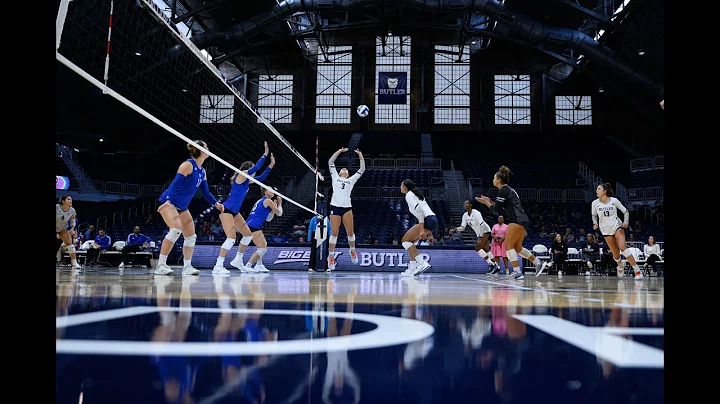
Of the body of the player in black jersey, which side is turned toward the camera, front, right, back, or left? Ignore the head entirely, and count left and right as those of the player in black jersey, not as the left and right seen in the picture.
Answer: left

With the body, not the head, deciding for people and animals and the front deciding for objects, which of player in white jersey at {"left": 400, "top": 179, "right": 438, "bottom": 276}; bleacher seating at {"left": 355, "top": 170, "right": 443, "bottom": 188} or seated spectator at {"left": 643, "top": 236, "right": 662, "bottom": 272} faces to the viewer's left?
the player in white jersey

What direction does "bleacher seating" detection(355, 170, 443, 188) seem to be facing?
toward the camera

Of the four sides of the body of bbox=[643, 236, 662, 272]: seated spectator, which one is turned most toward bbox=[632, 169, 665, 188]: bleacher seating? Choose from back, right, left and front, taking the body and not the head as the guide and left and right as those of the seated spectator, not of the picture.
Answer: back

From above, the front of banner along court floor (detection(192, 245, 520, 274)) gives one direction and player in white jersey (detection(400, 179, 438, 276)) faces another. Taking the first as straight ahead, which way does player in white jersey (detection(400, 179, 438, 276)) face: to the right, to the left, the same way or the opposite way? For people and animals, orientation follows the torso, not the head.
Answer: to the right

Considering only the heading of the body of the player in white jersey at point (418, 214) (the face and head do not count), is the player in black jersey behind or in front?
behind

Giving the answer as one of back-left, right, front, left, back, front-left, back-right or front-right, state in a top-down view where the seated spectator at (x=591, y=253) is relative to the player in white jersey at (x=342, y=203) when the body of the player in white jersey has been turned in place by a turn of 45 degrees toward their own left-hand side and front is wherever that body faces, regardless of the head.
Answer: left

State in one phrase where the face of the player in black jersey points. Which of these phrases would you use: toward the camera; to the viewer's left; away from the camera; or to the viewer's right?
to the viewer's left

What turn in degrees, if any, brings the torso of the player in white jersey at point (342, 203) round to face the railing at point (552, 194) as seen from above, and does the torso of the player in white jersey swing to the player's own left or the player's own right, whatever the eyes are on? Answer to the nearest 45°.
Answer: approximately 135° to the player's own left

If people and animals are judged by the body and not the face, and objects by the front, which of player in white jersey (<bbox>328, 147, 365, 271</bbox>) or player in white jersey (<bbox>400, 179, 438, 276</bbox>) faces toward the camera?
player in white jersey (<bbox>328, 147, 365, 271</bbox>)

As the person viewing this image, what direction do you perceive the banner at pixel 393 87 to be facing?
facing the viewer

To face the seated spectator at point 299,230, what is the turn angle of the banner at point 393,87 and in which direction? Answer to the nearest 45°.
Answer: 0° — it already faces them
